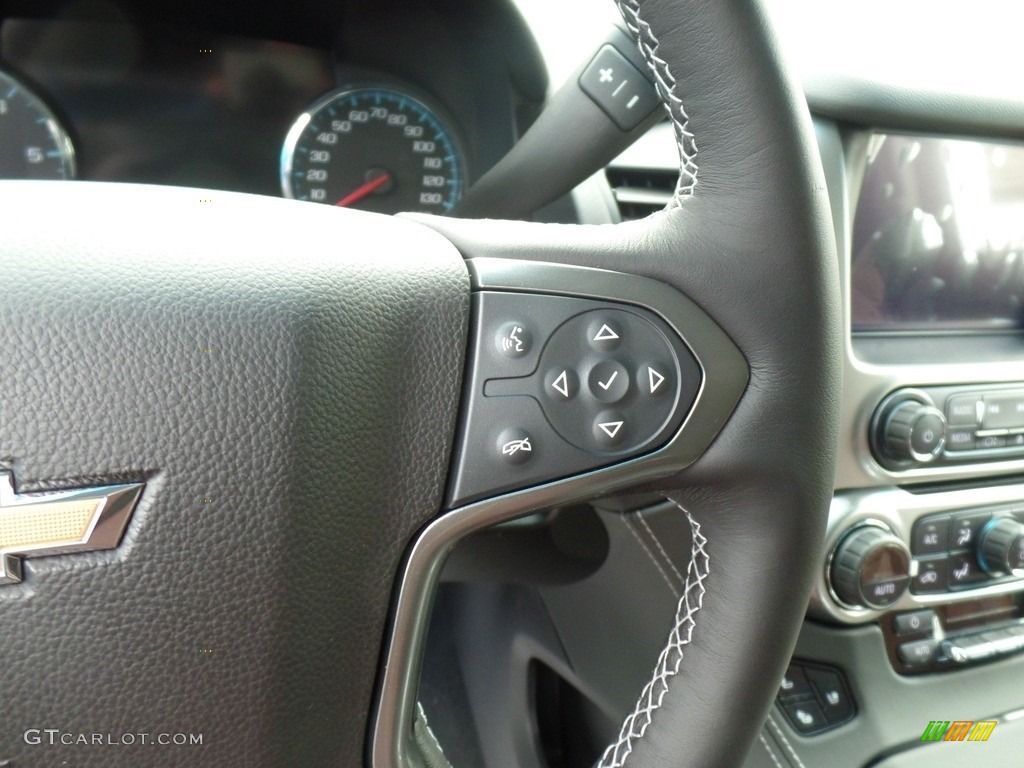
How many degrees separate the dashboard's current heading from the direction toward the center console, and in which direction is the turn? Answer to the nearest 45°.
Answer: approximately 45° to its left

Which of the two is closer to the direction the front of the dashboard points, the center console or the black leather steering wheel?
the black leather steering wheel

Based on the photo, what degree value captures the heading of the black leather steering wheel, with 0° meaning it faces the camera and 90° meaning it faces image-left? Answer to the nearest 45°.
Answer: approximately 0°

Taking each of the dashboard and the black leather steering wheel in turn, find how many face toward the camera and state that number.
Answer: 2

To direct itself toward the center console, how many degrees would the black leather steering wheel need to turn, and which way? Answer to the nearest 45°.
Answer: approximately 135° to its left

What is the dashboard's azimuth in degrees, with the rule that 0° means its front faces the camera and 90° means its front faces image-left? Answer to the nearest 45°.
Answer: approximately 0°

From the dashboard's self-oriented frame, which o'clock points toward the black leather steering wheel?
The black leather steering wheel is roughly at 12 o'clock from the dashboard.

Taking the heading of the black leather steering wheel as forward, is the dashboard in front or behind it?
behind
